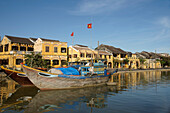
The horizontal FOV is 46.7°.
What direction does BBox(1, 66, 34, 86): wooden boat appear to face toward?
to the viewer's left

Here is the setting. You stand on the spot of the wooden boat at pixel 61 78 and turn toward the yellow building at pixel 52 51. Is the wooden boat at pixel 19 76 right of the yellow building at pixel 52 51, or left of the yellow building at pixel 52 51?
left

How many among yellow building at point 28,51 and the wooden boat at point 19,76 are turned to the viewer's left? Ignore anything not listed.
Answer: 1

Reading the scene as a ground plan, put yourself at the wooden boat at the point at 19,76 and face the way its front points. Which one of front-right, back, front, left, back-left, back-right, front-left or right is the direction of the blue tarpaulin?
back-left

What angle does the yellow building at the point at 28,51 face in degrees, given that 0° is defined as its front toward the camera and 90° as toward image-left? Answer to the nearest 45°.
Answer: approximately 315°

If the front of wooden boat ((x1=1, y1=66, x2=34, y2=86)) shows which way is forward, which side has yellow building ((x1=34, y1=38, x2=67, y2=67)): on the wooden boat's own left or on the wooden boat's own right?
on the wooden boat's own right

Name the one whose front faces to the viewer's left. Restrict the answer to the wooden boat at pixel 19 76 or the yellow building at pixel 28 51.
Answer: the wooden boat
